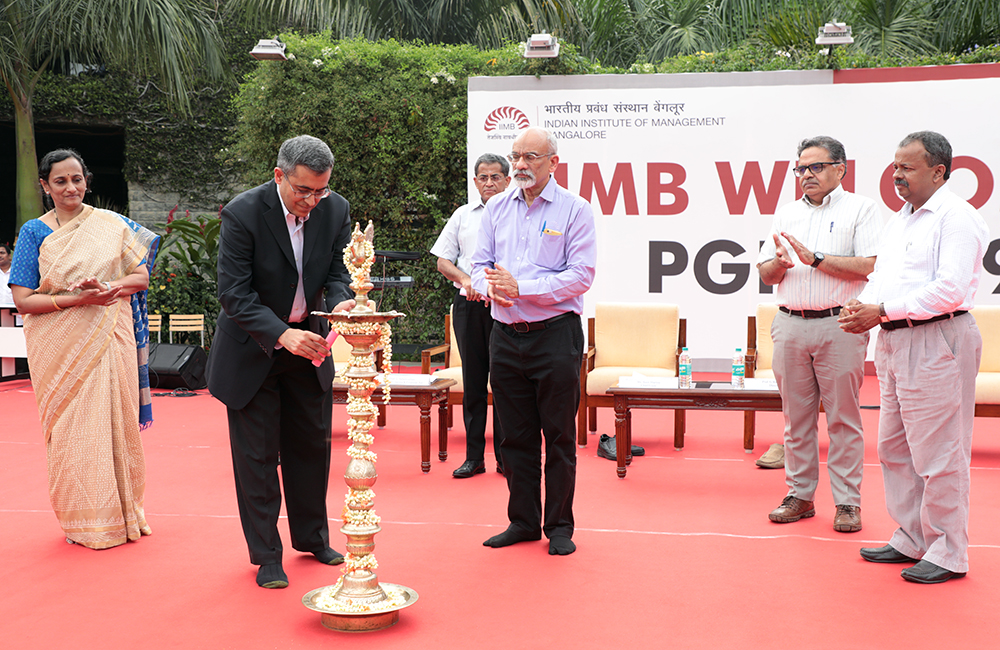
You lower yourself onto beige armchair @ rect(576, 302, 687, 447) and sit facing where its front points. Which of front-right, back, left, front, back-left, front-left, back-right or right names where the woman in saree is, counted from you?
front-right

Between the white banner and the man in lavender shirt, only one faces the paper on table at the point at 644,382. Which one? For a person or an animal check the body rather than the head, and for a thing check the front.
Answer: the white banner

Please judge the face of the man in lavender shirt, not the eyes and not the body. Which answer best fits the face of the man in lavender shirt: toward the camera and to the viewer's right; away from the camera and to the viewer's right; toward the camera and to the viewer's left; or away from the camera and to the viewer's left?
toward the camera and to the viewer's left

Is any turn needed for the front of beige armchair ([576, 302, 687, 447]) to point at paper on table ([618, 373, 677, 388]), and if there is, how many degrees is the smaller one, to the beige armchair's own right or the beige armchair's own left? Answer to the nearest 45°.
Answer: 0° — it already faces it

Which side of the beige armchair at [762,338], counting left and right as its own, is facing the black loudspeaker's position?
right

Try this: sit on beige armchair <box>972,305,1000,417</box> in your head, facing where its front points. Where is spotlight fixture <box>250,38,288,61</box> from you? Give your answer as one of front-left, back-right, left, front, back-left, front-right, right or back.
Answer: right

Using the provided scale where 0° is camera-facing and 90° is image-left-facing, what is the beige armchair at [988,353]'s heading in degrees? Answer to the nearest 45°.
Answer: approximately 0°

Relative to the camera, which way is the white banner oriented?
toward the camera

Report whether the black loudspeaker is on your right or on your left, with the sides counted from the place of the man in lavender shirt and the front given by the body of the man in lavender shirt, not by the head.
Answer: on your right

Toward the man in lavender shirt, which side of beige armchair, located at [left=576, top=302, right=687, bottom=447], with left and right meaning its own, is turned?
front

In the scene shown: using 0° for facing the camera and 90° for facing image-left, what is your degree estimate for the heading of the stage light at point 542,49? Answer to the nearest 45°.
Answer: approximately 0°

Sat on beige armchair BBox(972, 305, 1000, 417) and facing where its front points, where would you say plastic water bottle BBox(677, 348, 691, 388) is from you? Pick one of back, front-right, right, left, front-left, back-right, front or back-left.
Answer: front-right

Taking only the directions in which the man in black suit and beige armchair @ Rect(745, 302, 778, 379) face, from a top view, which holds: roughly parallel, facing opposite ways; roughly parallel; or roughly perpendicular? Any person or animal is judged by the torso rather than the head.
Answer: roughly perpendicular

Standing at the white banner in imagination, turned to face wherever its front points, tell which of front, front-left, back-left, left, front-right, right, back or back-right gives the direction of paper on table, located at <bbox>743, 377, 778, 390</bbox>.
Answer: front

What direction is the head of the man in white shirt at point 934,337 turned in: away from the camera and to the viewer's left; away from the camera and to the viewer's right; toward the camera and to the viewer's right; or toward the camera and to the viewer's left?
toward the camera and to the viewer's left

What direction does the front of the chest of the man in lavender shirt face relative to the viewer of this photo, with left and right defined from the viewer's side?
facing the viewer and to the left of the viewer

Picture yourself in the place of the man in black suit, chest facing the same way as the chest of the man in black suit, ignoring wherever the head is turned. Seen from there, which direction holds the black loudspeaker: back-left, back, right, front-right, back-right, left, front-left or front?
back-left
